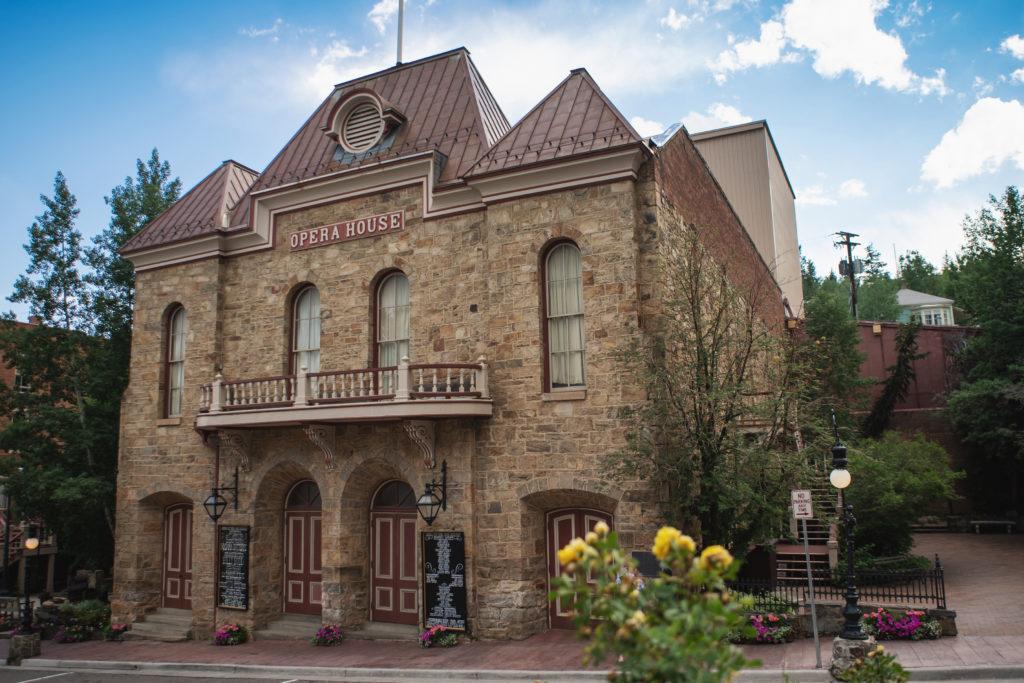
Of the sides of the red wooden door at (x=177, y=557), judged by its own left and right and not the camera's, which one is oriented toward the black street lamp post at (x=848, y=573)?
left

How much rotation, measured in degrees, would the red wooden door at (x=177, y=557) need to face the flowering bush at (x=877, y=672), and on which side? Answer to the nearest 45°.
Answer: approximately 45° to its left

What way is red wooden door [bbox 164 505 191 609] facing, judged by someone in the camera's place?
facing the viewer and to the left of the viewer

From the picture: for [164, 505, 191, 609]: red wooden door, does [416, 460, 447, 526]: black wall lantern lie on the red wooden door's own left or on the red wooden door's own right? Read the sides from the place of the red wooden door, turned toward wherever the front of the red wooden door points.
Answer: on the red wooden door's own left

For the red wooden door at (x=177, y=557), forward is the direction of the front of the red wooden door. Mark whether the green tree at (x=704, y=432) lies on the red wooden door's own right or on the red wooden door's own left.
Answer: on the red wooden door's own left

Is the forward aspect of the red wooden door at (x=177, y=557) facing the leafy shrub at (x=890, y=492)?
no

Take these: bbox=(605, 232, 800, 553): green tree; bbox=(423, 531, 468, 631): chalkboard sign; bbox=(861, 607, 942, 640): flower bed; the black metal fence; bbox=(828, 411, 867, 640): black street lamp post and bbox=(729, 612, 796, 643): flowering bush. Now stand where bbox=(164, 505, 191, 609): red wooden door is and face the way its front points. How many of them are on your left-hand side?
6

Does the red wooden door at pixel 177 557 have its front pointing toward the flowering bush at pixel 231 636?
no

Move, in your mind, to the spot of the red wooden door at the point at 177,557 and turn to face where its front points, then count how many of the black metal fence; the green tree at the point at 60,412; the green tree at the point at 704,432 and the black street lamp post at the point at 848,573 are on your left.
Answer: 3

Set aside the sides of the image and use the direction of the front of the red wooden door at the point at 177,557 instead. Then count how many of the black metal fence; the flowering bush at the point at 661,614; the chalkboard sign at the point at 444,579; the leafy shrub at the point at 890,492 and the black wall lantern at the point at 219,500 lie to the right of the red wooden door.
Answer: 0

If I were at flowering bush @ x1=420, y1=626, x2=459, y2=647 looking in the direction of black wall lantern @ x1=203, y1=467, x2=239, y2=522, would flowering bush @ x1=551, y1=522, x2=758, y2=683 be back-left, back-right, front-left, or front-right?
back-left

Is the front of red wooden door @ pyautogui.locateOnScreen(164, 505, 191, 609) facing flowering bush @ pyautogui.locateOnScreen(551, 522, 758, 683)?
no

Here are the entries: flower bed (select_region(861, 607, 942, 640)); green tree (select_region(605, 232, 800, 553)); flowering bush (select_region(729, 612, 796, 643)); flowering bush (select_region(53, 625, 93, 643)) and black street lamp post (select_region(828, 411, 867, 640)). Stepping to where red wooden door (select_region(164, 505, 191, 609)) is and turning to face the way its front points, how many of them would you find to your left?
4

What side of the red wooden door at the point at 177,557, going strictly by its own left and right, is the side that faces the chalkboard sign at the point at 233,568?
left

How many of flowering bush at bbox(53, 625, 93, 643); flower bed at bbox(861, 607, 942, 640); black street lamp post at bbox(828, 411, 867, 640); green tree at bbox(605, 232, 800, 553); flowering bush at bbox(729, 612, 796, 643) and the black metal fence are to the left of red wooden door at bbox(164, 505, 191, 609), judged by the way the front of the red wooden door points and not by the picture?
5
